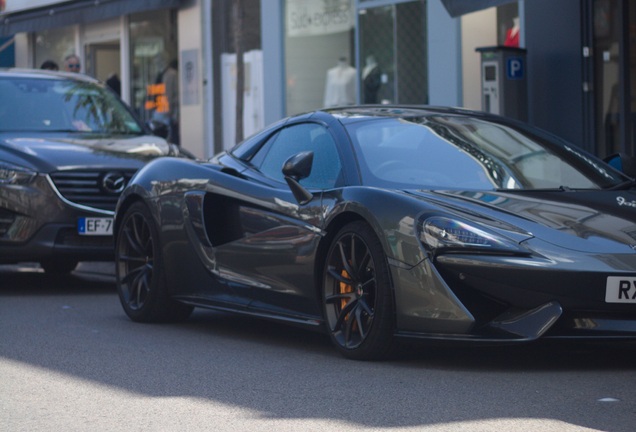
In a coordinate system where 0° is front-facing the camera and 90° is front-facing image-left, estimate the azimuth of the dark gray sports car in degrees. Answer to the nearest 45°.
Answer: approximately 315°

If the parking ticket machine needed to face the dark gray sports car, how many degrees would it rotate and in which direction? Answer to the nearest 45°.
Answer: approximately 45° to its left

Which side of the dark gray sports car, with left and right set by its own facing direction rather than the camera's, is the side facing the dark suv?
back
